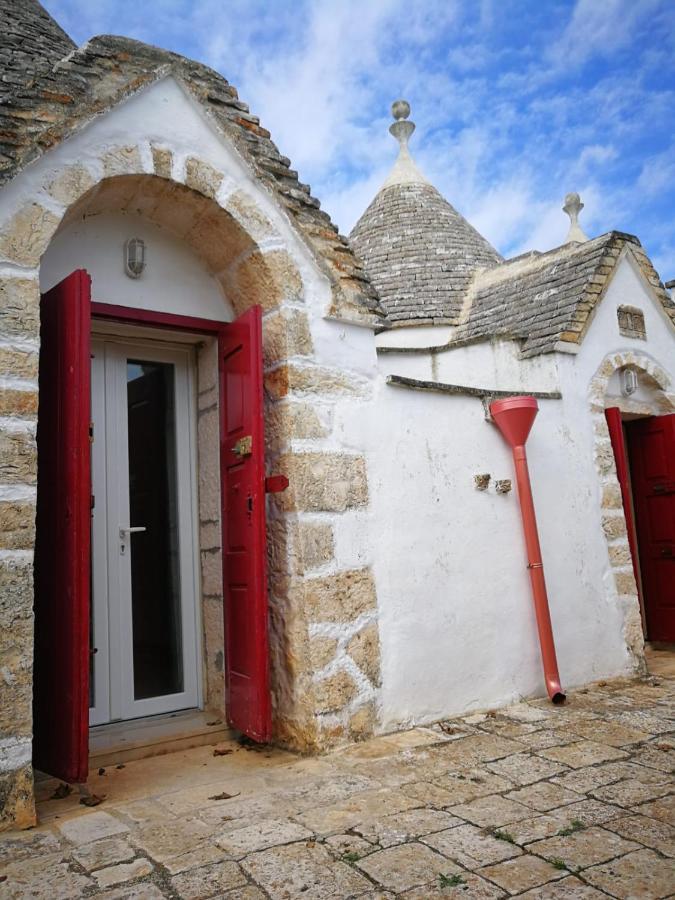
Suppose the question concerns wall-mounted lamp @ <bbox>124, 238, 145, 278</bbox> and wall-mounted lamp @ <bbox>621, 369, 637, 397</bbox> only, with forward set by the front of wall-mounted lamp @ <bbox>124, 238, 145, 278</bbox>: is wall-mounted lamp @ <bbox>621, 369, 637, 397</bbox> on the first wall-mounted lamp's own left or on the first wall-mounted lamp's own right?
on the first wall-mounted lamp's own left

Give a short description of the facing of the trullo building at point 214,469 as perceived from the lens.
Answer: facing the viewer and to the right of the viewer

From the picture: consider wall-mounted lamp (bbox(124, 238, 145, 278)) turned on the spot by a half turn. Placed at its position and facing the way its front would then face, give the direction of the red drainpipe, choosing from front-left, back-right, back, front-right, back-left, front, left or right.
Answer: back-right

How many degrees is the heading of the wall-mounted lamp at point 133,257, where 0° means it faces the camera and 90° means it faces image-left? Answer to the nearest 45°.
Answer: approximately 315°

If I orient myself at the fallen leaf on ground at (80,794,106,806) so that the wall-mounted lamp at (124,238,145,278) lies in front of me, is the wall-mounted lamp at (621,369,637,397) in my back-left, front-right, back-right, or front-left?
front-right
